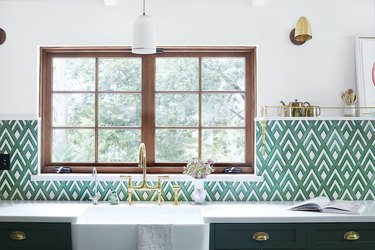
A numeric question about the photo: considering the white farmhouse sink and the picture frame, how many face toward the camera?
2

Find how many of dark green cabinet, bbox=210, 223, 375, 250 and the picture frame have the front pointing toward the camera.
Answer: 2

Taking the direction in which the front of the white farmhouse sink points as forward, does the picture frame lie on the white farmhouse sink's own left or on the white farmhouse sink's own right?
on the white farmhouse sink's own left

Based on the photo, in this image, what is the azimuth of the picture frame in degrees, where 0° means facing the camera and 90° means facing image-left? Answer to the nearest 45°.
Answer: approximately 0°
